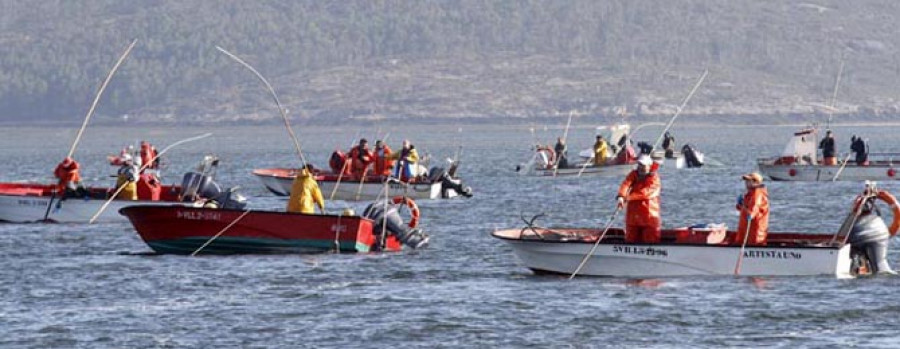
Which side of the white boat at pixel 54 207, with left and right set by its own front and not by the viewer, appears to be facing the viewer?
left

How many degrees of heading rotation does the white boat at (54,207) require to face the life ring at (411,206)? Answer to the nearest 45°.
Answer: approximately 135° to its left

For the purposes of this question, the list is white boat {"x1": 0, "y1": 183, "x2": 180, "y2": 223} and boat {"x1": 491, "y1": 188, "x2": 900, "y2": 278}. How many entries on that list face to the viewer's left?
2

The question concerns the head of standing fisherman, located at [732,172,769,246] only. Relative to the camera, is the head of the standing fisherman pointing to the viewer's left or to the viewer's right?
to the viewer's left

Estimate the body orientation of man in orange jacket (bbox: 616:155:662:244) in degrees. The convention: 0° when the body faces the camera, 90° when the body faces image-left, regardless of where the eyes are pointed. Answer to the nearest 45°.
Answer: approximately 45°

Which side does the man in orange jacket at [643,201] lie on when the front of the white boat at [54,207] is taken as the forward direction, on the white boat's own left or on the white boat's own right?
on the white boat's own left

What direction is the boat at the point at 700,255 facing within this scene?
to the viewer's left

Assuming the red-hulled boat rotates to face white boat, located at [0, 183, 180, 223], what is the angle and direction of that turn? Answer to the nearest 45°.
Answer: approximately 45° to its right

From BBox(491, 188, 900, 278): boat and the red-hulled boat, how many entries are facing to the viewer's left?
2
